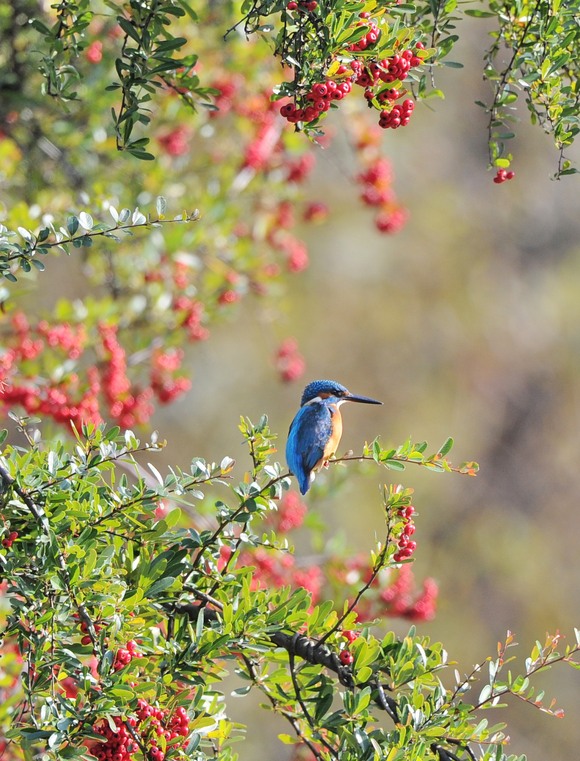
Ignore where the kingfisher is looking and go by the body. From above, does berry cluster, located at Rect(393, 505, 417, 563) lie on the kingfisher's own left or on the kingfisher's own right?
on the kingfisher's own right

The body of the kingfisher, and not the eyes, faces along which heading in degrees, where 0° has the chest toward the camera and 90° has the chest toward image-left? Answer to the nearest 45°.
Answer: approximately 270°

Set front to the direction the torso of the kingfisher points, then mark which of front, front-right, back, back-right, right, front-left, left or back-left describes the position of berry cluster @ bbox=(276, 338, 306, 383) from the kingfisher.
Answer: left
